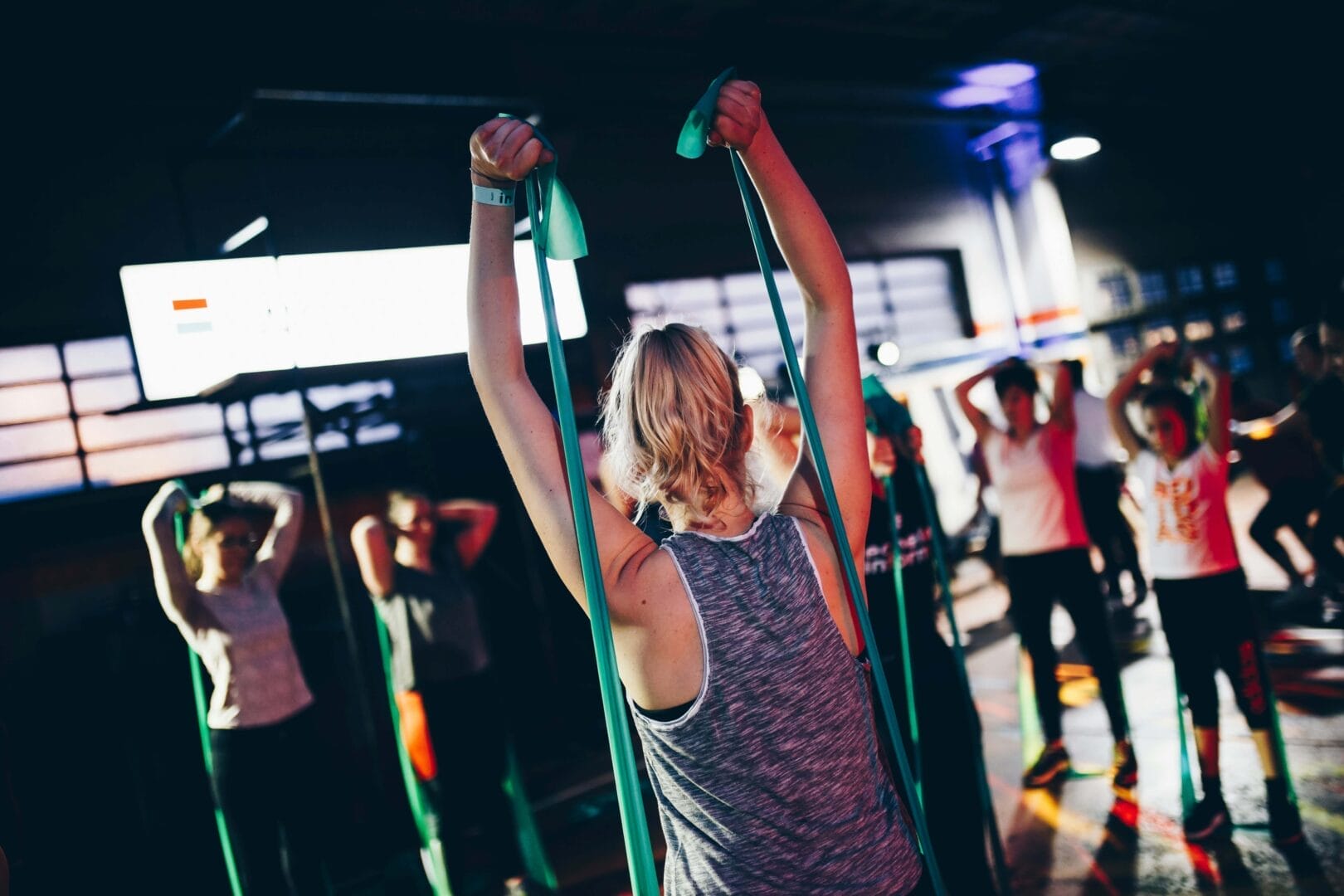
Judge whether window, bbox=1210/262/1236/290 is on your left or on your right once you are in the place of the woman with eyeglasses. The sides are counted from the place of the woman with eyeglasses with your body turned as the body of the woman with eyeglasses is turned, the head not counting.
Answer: on your left

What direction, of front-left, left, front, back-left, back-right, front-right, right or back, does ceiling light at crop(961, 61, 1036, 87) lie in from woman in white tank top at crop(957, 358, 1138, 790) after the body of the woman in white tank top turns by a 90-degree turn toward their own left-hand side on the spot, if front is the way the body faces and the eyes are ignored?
left

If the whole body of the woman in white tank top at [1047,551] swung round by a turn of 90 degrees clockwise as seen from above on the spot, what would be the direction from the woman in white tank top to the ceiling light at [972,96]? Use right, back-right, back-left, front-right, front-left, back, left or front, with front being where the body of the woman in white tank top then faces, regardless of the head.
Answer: right

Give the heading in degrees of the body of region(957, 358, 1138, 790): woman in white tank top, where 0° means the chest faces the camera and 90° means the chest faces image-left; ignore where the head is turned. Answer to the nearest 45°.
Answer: approximately 0°

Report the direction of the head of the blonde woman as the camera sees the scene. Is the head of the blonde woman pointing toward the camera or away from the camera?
away from the camera

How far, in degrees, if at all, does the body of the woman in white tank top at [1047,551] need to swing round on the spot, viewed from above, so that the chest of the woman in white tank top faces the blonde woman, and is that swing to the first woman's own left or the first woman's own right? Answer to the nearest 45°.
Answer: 0° — they already face them

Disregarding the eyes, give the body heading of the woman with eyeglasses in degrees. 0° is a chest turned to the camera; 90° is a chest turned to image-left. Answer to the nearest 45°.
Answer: approximately 315°

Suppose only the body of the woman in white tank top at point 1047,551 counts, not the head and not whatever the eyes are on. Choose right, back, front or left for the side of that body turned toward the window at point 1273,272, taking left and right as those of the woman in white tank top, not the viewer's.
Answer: back

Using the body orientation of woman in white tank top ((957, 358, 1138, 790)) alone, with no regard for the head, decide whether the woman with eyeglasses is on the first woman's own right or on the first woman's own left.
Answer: on the first woman's own right
